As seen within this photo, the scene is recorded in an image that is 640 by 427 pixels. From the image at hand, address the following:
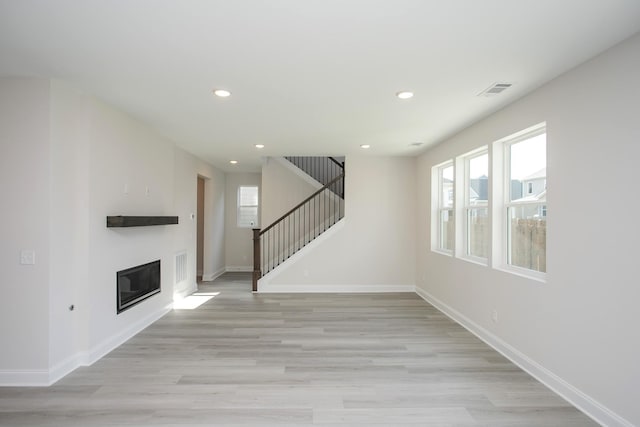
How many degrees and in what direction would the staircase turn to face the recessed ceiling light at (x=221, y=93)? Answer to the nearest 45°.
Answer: approximately 90° to its left

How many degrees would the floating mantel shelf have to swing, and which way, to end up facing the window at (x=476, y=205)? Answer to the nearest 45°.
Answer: approximately 45° to its left

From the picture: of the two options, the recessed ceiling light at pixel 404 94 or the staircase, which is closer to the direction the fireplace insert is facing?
the recessed ceiling light

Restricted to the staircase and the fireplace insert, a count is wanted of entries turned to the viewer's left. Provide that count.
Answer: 1

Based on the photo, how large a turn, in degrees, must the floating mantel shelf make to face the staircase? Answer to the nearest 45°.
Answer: approximately 90° to its left

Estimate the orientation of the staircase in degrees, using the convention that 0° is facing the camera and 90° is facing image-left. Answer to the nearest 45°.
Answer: approximately 90°

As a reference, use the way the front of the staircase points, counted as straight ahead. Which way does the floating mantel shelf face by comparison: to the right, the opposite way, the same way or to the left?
the opposite way

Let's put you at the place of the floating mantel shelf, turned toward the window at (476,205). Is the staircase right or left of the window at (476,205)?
left
